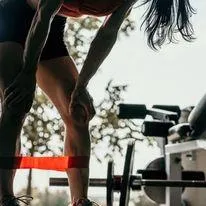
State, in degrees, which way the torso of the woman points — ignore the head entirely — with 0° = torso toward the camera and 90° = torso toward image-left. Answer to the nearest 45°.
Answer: approximately 315°

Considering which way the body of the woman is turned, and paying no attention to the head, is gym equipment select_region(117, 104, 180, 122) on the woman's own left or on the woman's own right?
on the woman's own left
